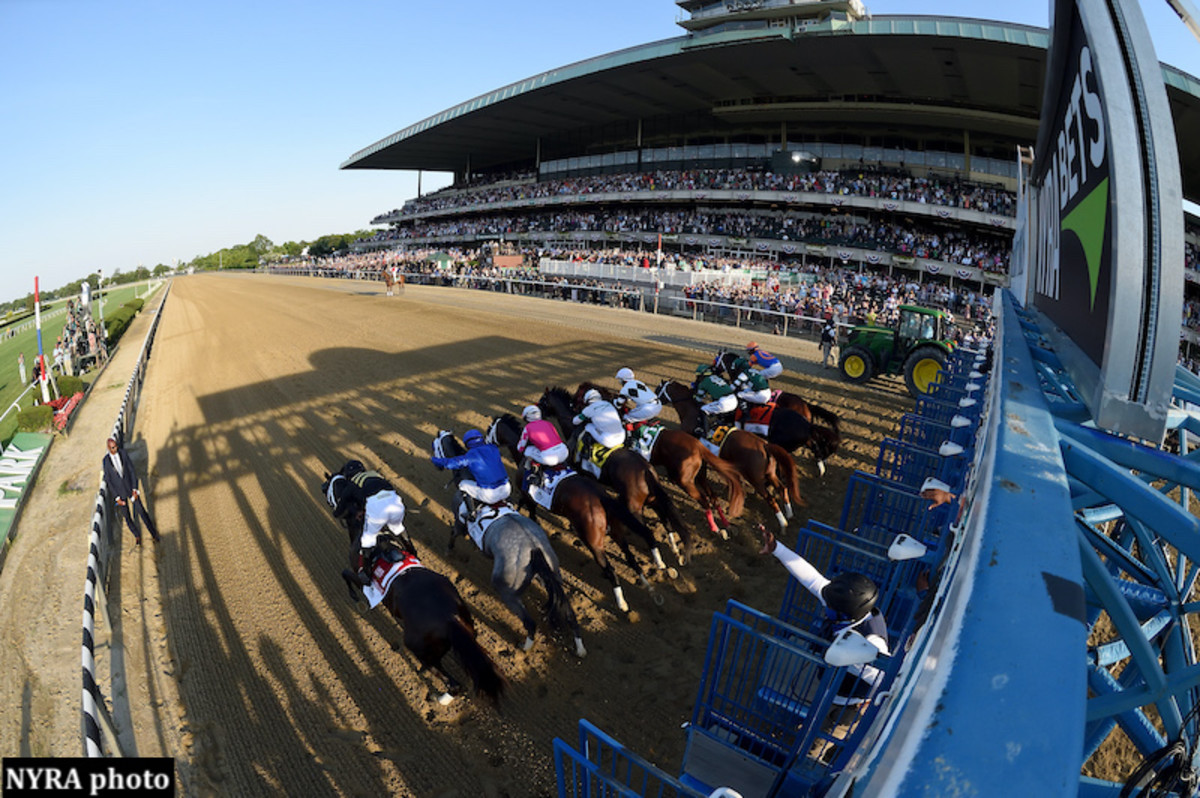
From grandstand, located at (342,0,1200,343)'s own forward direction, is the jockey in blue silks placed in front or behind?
in front

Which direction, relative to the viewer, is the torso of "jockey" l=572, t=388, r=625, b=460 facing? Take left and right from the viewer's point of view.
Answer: facing away from the viewer and to the left of the viewer

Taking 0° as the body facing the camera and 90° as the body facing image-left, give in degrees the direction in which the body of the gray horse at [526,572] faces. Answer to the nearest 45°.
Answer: approximately 135°

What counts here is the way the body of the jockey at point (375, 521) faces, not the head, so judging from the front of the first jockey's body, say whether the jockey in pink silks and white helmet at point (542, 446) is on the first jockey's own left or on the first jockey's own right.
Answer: on the first jockey's own right

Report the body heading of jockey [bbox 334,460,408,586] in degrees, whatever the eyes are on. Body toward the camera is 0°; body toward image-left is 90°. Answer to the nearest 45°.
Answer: approximately 135°

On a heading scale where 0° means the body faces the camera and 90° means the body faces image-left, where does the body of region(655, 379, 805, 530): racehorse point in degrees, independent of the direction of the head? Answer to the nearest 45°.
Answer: approximately 135°

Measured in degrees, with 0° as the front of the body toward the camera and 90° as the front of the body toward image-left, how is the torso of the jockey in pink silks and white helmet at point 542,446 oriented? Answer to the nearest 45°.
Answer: approximately 135°

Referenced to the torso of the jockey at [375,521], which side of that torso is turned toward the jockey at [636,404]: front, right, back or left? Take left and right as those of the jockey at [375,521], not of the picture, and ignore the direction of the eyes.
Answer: right
